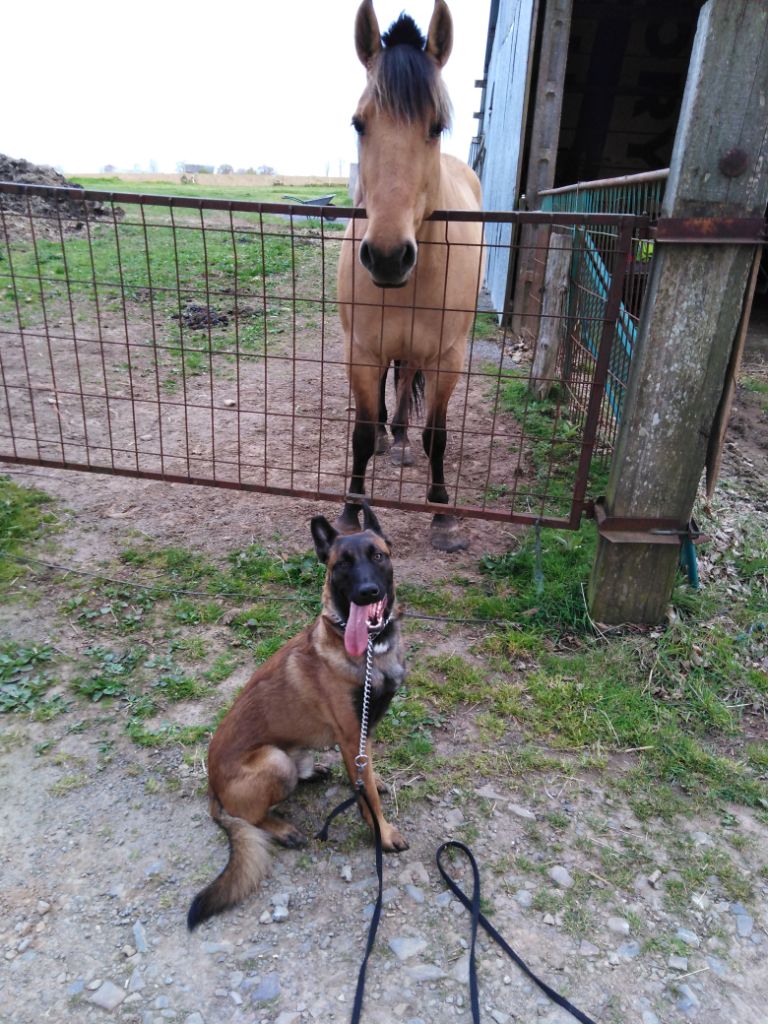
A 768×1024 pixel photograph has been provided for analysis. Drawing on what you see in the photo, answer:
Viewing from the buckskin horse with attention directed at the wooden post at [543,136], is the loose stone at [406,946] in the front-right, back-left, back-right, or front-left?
back-right

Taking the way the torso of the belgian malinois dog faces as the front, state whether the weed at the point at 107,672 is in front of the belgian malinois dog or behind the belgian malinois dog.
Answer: behind

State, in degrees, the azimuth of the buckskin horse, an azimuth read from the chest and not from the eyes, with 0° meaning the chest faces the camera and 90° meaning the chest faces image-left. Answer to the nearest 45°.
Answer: approximately 0°

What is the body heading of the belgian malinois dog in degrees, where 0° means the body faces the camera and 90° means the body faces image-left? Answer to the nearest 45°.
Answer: approximately 315°

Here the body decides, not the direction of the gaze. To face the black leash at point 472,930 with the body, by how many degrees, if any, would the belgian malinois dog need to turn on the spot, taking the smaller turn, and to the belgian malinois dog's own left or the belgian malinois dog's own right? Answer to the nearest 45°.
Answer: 0° — it already faces it

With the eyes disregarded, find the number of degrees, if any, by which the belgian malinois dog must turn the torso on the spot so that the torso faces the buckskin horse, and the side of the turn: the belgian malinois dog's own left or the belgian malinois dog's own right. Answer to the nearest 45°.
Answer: approximately 135° to the belgian malinois dog's own left

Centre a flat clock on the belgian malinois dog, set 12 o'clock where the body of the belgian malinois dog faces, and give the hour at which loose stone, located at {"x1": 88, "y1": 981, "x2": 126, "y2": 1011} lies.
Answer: The loose stone is roughly at 3 o'clock from the belgian malinois dog.
